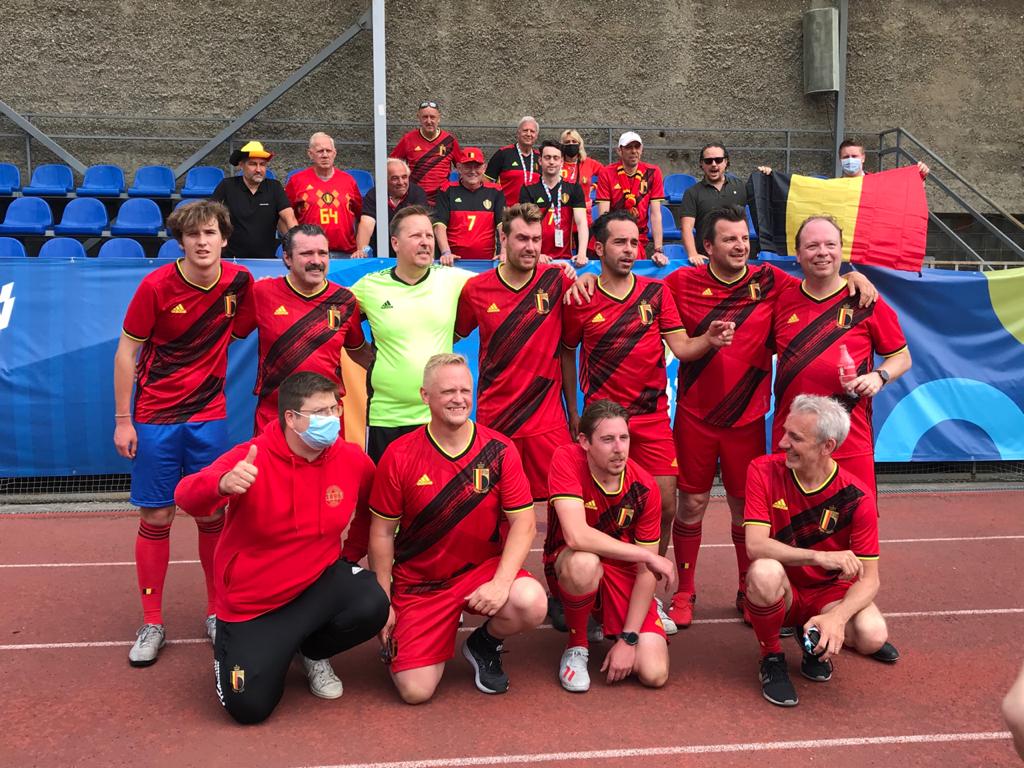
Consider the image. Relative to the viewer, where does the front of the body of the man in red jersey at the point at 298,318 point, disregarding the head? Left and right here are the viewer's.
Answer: facing the viewer

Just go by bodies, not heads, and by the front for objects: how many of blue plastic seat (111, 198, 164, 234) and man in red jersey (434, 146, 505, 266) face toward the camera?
2

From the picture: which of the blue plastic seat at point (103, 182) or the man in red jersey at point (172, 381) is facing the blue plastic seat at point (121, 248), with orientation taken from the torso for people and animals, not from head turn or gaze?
the blue plastic seat at point (103, 182)

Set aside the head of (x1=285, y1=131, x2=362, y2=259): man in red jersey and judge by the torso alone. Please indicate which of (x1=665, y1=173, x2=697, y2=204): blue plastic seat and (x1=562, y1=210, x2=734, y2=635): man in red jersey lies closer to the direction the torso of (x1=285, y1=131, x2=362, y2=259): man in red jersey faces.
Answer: the man in red jersey

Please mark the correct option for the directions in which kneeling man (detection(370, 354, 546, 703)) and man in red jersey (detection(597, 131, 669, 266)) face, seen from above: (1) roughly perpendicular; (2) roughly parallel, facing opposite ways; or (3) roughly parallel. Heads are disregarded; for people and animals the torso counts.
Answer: roughly parallel

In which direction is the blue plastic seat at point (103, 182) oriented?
toward the camera

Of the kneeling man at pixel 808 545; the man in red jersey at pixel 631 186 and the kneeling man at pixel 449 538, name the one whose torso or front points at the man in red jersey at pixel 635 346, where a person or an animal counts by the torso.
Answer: the man in red jersey at pixel 631 186

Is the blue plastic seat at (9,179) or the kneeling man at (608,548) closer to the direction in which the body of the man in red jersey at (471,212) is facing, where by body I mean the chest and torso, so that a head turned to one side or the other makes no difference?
the kneeling man

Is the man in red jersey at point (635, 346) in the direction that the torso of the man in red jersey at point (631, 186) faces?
yes

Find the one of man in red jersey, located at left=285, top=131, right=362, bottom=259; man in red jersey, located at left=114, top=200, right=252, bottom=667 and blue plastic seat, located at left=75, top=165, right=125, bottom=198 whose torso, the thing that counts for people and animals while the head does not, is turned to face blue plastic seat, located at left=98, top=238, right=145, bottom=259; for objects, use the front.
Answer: blue plastic seat, located at left=75, top=165, right=125, bottom=198

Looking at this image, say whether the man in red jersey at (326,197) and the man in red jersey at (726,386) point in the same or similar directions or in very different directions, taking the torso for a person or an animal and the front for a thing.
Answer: same or similar directions

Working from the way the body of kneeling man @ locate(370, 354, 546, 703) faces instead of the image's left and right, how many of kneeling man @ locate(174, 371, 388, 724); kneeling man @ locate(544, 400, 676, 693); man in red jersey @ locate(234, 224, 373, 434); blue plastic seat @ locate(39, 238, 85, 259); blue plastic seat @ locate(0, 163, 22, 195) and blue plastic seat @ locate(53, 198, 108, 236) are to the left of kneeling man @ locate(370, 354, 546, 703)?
1

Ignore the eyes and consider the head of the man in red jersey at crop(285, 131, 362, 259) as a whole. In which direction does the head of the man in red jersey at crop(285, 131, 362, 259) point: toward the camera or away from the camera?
toward the camera

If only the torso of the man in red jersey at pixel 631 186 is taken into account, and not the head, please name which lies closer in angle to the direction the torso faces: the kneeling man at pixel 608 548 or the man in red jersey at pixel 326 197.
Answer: the kneeling man
